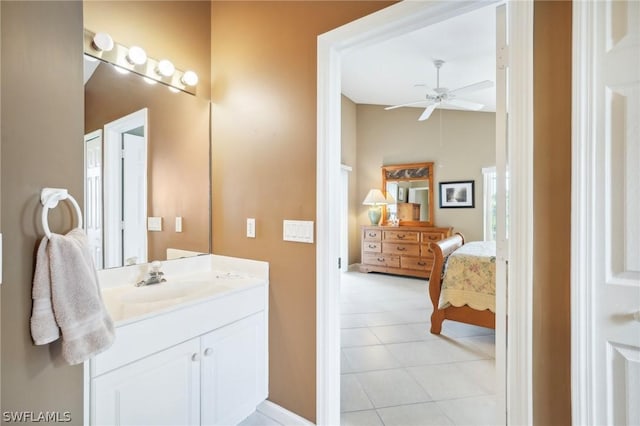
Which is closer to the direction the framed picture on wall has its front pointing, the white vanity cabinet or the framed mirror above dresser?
the white vanity cabinet

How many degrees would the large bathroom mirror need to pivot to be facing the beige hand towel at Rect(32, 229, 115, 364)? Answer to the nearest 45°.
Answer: approximately 45° to its right

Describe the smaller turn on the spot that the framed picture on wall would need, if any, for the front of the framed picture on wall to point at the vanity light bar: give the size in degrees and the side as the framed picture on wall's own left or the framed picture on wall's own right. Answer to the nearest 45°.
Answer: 0° — it already faces it

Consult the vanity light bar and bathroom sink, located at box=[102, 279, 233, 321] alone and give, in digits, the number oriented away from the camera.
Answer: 0

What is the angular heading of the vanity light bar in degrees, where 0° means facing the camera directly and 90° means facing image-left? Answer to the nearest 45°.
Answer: approximately 315°

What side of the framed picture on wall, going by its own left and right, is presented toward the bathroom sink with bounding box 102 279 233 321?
front

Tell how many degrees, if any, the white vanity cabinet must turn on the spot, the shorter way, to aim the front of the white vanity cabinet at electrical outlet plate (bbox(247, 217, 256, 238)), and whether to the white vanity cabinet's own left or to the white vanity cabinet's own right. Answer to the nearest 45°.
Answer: approximately 90° to the white vanity cabinet's own left

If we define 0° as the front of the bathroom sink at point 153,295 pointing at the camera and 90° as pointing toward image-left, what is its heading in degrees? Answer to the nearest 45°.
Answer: approximately 315°
